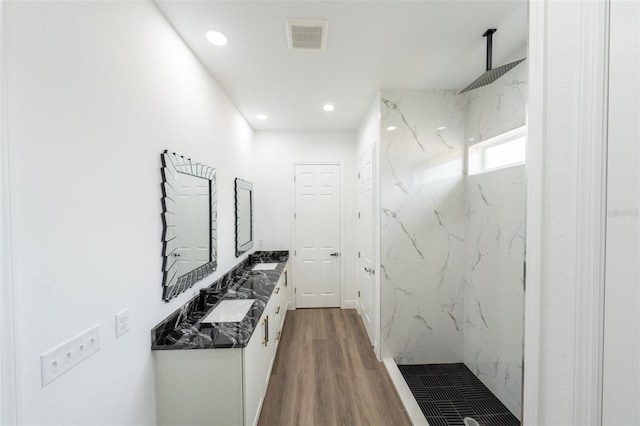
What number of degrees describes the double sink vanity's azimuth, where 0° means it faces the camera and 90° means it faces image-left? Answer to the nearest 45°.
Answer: approximately 270°

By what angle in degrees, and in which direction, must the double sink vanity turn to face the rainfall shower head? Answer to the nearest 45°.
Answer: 0° — it already faces it

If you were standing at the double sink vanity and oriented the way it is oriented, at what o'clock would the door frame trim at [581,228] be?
The door frame trim is roughly at 2 o'clock from the double sink vanity.

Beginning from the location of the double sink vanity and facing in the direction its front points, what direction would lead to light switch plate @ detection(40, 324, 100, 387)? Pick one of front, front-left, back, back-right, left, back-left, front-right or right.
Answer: back-right
